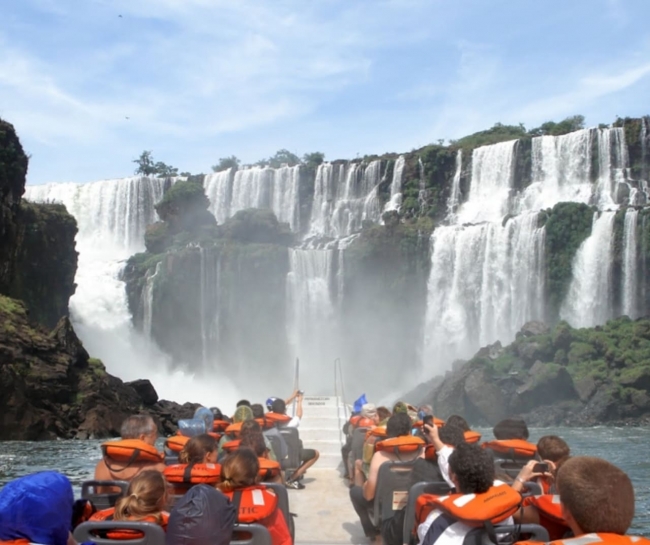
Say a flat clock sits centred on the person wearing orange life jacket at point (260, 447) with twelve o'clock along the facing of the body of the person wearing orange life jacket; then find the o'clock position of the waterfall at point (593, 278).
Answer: The waterfall is roughly at 1 o'clock from the person wearing orange life jacket.

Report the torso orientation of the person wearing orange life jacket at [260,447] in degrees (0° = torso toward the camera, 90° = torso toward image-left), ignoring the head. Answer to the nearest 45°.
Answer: approximately 180°

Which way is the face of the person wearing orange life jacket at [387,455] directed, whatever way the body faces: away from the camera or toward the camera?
away from the camera

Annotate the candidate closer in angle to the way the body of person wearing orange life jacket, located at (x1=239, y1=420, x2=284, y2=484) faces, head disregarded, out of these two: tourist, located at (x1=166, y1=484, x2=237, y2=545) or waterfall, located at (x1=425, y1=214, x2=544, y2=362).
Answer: the waterfall

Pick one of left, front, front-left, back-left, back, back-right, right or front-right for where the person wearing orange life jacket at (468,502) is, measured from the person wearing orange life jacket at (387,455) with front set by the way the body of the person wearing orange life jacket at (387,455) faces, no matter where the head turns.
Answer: back

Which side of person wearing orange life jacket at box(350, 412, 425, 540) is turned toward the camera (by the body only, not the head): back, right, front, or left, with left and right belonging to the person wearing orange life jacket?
back

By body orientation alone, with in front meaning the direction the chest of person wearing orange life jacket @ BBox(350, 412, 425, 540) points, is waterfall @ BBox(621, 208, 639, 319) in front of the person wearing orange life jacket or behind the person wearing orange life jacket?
in front

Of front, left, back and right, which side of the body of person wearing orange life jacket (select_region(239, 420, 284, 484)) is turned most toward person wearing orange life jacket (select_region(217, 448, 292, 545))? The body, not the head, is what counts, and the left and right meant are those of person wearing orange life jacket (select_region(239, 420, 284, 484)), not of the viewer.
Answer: back

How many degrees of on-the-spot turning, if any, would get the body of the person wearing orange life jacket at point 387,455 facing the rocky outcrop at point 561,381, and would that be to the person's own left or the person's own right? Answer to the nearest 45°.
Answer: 0° — they already face it

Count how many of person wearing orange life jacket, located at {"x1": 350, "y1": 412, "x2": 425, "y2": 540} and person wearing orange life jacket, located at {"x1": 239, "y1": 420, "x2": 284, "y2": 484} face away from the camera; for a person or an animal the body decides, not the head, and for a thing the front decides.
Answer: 2

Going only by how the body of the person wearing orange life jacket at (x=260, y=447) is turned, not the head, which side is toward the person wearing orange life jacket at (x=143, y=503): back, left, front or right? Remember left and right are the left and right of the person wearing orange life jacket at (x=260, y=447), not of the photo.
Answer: back

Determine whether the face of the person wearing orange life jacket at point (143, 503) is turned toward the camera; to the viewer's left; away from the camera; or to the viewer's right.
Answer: away from the camera

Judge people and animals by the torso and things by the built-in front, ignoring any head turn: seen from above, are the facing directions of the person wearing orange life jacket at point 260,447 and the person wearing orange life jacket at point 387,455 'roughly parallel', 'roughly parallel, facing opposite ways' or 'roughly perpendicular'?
roughly parallel

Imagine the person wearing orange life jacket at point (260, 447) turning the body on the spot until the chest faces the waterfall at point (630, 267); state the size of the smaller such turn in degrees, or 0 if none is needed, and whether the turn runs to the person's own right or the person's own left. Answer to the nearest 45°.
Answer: approximately 45° to the person's own right
